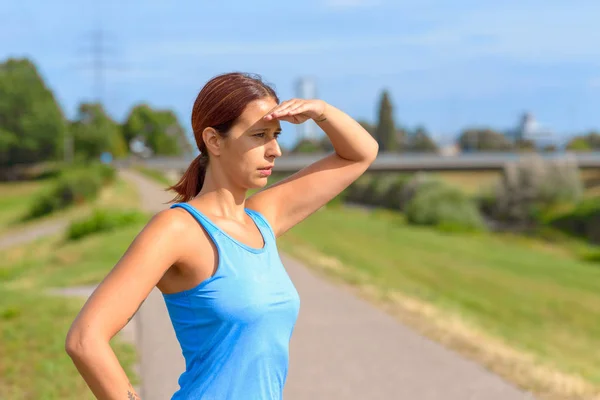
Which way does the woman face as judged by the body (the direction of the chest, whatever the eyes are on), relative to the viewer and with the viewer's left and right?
facing the viewer and to the right of the viewer

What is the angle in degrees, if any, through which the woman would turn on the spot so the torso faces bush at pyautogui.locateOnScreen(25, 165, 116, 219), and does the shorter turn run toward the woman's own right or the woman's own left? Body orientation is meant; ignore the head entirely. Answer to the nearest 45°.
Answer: approximately 135° to the woman's own left

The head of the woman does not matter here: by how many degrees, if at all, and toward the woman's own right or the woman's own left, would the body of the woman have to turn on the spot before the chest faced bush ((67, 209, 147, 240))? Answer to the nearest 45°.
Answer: approximately 135° to the woman's own left
